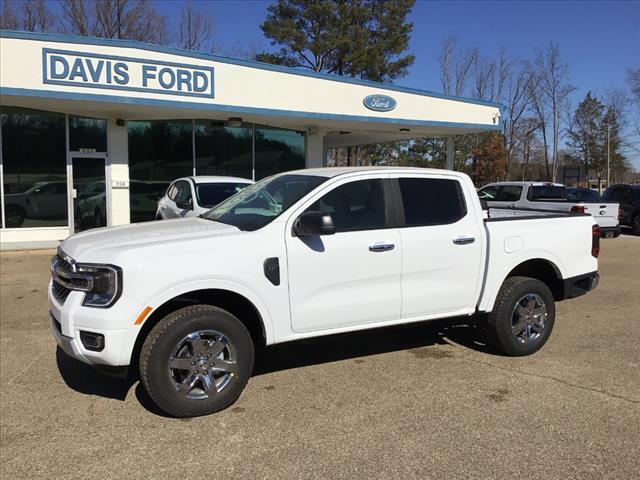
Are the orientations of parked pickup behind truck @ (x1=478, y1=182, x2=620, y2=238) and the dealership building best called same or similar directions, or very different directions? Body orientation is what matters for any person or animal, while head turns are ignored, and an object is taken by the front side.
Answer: very different directions

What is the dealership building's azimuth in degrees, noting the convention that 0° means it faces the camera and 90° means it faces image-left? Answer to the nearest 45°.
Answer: approximately 315°

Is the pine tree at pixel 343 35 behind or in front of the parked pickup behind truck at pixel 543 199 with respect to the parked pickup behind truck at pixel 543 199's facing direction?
in front

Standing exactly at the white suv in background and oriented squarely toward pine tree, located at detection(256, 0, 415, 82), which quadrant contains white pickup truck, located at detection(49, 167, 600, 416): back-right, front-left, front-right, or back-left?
back-right

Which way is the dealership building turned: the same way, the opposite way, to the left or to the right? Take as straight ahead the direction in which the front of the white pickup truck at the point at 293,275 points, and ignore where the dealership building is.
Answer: to the left

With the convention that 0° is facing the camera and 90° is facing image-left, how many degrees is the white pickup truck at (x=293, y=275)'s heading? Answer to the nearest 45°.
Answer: approximately 45°

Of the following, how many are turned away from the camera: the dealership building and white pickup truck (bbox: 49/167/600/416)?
0
